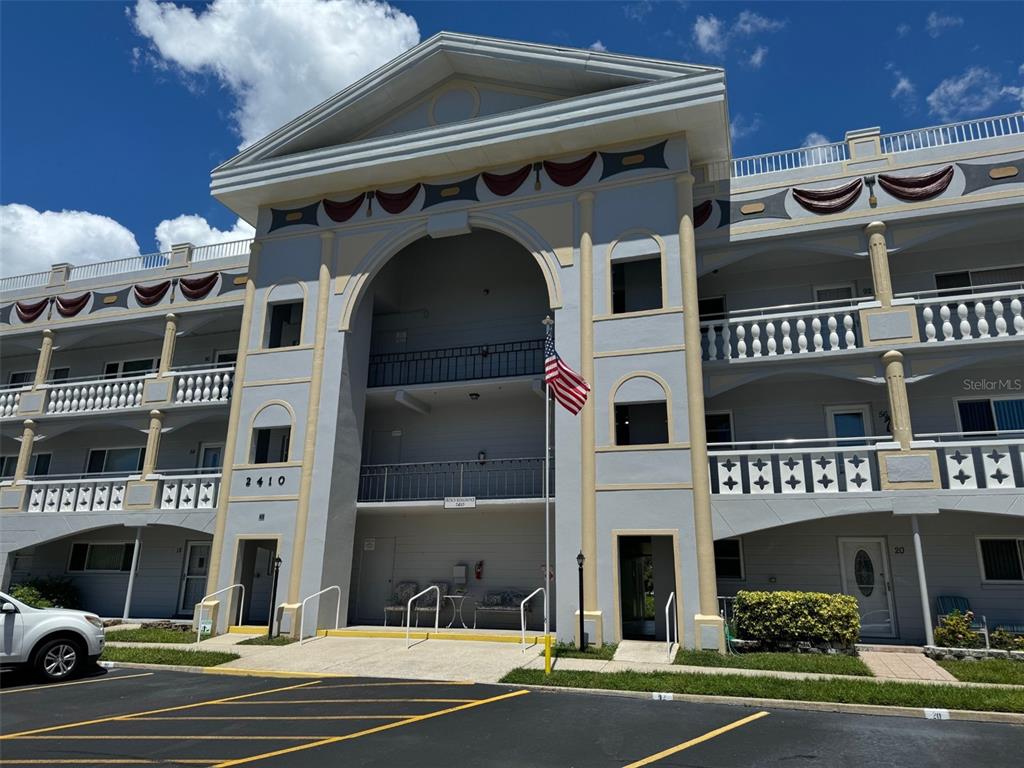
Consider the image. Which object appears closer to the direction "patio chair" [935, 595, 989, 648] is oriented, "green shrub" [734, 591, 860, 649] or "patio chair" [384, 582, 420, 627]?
the green shrub

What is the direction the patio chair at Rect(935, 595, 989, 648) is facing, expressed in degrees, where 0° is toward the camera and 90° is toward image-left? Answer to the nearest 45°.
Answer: approximately 315°

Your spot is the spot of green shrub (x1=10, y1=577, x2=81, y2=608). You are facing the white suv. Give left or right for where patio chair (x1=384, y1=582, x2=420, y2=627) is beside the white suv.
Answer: left

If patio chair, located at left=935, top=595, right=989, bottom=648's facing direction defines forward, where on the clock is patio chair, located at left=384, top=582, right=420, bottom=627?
patio chair, located at left=384, top=582, right=420, bottom=627 is roughly at 4 o'clock from patio chair, located at left=935, top=595, right=989, bottom=648.

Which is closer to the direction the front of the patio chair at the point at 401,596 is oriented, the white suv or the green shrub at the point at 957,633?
the white suv

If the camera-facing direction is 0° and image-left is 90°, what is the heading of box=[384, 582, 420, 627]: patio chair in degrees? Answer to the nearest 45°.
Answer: approximately 45°

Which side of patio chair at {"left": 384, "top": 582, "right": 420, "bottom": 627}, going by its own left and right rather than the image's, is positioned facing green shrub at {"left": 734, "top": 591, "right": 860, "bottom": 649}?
left

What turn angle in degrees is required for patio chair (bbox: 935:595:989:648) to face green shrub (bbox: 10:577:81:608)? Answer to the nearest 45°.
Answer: approximately 135° to its right

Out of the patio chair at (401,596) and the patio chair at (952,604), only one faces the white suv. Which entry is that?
the patio chair at (401,596)

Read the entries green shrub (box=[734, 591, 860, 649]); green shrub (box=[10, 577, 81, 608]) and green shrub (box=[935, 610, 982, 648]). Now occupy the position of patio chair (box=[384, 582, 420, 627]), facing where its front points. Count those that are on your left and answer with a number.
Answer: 2

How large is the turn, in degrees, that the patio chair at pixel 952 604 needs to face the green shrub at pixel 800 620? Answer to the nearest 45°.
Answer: approximately 90° to its right

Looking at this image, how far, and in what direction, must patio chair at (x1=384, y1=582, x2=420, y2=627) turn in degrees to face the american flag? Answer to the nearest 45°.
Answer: approximately 90° to its left

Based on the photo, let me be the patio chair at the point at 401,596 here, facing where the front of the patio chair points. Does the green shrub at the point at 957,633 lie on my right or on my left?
on my left

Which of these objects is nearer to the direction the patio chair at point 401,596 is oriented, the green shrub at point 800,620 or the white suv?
the white suv
